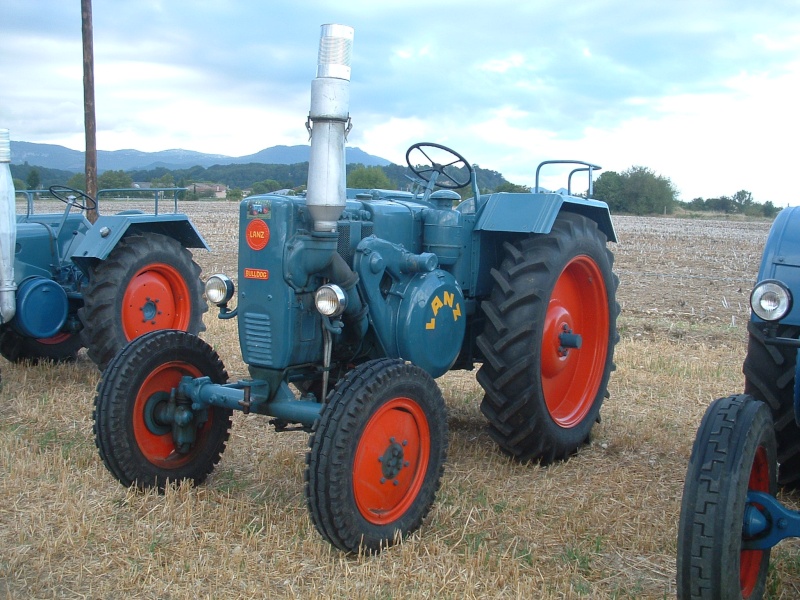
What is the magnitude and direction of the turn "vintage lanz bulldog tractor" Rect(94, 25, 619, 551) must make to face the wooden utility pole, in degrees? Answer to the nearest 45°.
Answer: approximately 90° to its right

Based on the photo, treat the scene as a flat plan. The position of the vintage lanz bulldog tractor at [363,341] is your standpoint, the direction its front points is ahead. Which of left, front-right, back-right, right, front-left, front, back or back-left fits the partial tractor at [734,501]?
left

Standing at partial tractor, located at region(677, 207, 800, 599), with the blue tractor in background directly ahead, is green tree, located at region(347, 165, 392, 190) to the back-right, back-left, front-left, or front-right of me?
front-right

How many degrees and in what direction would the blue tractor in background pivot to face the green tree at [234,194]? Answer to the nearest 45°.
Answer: approximately 135° to its right

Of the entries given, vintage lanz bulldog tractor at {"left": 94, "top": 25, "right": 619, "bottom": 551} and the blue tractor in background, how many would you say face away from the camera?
0

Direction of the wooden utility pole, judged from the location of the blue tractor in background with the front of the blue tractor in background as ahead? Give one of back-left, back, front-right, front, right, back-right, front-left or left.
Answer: back-right

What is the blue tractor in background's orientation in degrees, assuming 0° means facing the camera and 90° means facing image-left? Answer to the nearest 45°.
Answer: approximately 45°

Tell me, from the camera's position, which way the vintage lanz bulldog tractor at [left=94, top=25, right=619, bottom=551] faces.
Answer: facing the viewer and to the left of the viewer

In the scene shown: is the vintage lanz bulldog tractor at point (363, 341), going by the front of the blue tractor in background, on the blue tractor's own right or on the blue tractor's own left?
on the blue tractor's own left

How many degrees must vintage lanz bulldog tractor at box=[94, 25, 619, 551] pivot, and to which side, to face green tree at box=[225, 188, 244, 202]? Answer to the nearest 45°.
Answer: approximately 135° to its right

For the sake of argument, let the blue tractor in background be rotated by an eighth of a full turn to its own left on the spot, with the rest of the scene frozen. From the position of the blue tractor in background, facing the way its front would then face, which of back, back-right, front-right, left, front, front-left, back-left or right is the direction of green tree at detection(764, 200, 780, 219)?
back-left
